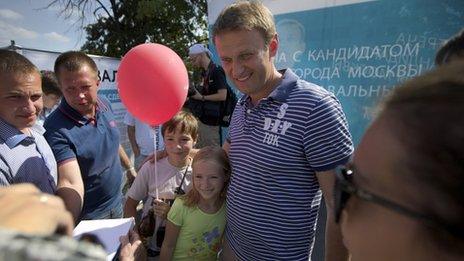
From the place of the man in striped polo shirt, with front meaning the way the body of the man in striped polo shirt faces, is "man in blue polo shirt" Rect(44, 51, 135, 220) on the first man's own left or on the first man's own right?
on the first man's own right

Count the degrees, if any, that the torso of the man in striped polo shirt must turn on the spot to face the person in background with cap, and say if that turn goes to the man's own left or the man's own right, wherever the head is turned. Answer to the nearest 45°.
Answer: approximately 135° to the man's own right

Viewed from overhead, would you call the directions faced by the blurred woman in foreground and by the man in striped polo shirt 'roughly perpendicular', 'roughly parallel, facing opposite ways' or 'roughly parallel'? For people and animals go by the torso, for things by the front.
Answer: roughly perpendicular

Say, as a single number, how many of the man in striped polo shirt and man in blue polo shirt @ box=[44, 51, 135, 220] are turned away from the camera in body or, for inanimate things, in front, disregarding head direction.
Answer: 0

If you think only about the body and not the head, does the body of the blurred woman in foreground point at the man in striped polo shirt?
yes

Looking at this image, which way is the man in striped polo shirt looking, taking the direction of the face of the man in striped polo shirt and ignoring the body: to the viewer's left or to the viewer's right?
to the viewer's left

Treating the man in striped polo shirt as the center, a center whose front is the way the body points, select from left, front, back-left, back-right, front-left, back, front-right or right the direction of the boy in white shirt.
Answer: right

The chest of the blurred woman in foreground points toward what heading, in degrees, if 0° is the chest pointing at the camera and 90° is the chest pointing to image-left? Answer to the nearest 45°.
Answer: approximately 135°

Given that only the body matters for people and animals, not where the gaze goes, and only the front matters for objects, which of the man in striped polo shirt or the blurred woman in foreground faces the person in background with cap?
the blurred woman in foreground

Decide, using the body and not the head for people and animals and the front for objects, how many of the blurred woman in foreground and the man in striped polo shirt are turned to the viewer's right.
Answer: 0

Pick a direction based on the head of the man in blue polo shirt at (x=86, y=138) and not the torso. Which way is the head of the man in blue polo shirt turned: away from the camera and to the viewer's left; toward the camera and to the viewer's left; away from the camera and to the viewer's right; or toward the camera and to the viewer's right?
toward the camera and to the viewer's right

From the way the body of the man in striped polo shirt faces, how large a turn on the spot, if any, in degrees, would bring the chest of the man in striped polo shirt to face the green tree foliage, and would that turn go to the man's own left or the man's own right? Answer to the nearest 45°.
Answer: approximately 90° to the man's own right

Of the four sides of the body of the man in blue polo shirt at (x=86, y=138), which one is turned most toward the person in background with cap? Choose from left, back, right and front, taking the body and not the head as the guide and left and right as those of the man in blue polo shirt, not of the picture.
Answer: left
